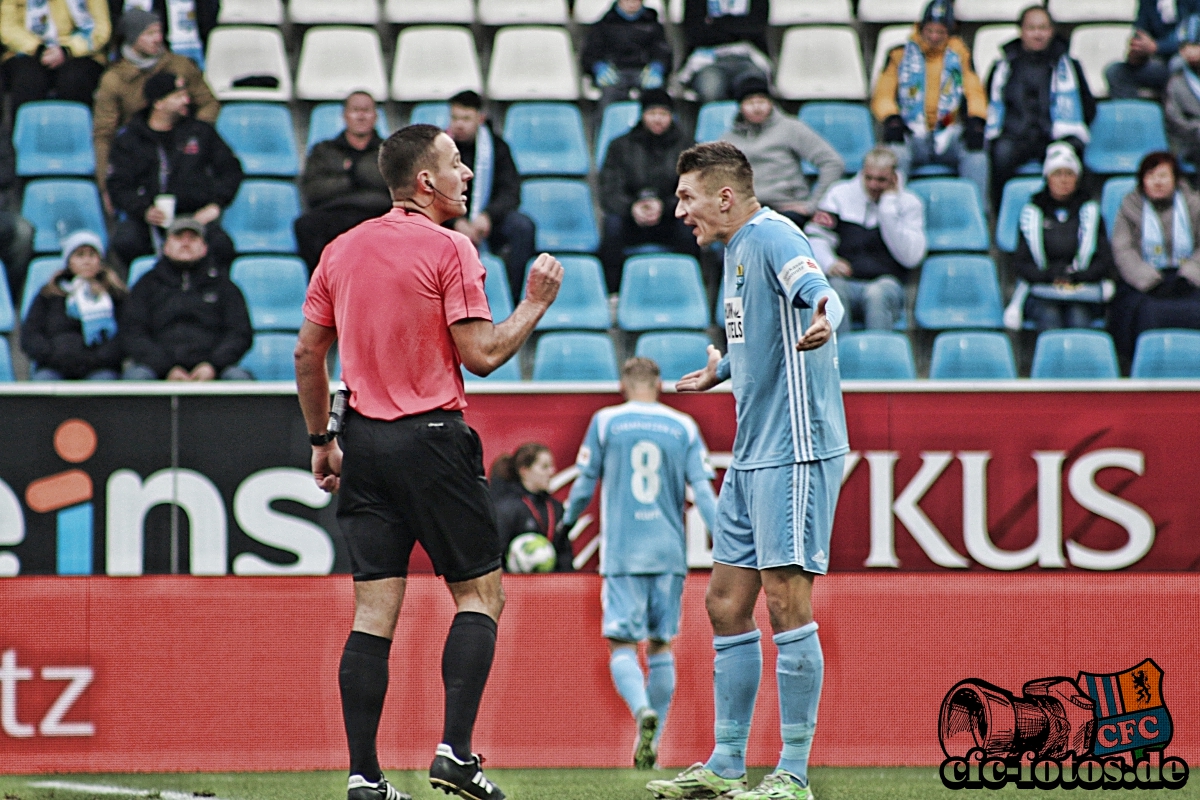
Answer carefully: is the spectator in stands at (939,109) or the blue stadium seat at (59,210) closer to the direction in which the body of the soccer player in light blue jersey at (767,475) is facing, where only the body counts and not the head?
the blue stadium seat

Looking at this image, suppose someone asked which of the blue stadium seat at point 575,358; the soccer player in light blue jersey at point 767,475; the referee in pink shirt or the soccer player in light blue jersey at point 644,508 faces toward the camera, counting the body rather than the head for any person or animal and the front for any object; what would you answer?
the blue stadium seat

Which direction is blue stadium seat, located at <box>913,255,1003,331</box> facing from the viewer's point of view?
toward the camera

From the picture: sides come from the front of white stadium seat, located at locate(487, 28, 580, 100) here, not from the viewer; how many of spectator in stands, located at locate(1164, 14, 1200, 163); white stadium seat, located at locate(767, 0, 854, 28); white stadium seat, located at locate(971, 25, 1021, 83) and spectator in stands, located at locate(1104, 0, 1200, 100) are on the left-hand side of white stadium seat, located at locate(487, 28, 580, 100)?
4

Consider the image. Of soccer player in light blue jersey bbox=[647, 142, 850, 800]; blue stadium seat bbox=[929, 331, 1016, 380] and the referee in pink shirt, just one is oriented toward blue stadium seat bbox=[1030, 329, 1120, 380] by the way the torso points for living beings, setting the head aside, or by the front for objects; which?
the referee in pink shirt

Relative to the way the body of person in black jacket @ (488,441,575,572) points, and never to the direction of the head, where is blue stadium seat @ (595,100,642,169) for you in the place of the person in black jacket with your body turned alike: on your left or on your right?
on your left

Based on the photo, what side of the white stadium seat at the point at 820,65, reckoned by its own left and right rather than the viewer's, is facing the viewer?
front

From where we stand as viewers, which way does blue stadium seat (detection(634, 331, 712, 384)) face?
facing the viewer

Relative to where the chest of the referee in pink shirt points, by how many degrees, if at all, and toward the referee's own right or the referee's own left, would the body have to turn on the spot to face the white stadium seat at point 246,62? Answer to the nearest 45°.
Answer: approximately 45° to the referee's own left

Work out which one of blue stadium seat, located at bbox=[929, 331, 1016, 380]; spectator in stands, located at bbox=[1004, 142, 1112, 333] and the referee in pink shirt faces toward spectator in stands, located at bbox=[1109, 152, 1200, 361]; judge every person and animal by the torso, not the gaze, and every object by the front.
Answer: the referee in pink shirt

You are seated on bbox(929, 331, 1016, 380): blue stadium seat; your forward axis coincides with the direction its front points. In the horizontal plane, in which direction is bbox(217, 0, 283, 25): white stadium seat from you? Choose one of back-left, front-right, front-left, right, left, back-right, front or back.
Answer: right

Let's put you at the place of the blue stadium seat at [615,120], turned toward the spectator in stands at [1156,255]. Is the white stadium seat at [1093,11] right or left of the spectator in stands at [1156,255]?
left

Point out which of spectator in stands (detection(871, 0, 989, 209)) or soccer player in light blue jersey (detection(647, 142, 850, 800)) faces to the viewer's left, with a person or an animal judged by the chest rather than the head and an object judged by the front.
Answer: the soccer player in light blue jersey

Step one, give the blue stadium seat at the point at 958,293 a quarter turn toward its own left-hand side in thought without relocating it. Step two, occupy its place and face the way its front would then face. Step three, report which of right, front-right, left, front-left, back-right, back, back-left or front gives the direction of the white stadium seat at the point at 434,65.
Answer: back

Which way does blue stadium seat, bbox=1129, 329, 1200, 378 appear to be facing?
toward the camera

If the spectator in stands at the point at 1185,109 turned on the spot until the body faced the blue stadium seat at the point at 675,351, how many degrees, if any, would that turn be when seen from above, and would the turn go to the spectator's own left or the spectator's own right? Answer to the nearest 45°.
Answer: approximately 45° to the spectator's own right

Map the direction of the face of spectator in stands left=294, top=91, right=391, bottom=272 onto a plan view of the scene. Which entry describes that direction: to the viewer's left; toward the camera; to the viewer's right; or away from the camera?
toward the camera

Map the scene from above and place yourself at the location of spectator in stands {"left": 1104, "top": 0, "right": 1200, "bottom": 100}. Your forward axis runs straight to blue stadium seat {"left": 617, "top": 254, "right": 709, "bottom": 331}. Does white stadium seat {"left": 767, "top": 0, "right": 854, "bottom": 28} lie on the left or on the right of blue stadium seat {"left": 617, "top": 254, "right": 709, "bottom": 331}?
right

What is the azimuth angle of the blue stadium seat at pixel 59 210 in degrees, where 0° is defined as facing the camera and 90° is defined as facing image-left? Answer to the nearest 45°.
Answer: approximately 0°

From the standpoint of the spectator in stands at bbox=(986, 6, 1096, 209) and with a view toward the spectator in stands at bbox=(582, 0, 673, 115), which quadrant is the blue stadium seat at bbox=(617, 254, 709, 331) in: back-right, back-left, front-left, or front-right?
front-left
